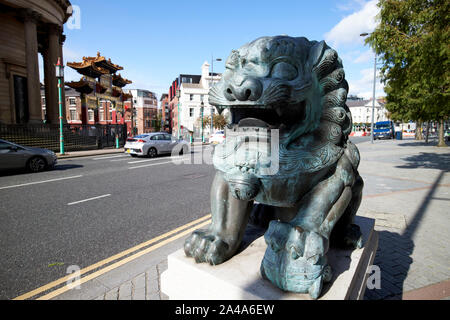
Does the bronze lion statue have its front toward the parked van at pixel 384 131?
no

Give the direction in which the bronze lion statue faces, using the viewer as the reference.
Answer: facing the viewer and to the left of the viewer

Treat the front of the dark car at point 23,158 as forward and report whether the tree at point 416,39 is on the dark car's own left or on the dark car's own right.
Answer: on the dark car's own right

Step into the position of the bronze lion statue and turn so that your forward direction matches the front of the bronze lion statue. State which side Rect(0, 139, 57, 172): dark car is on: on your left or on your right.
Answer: on your right

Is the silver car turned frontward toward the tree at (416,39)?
no

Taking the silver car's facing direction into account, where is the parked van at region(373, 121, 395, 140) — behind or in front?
in front
